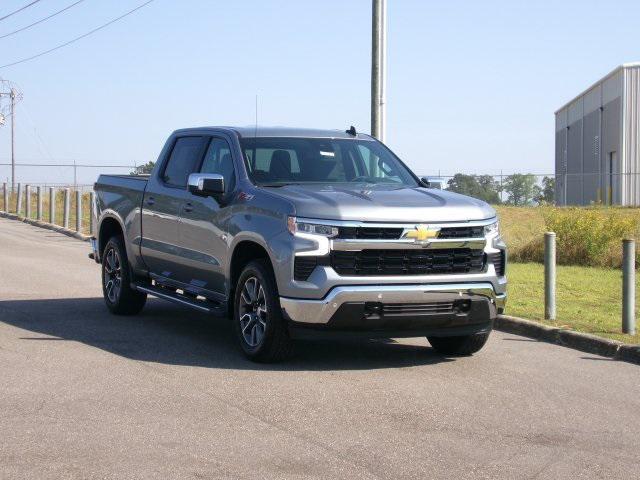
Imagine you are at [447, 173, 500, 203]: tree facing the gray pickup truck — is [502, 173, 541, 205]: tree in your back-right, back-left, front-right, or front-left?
back-left

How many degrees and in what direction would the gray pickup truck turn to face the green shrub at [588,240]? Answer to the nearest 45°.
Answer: approximately 90° to its left

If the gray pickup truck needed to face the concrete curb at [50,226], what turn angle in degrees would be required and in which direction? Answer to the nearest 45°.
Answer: approximately 135° to its left

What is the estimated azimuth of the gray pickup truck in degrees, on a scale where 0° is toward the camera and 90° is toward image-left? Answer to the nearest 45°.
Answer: approximately 315°

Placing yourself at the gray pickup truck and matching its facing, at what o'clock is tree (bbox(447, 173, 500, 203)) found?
The tree is roughly at 8 o'clock from the gray pickup truck.

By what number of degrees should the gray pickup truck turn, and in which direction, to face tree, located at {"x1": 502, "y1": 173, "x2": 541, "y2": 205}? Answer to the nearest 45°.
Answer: approximately 135° to its left

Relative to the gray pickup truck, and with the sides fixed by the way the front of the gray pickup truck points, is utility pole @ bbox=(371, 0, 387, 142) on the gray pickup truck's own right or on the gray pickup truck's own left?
on the gray pickup truck's own left
